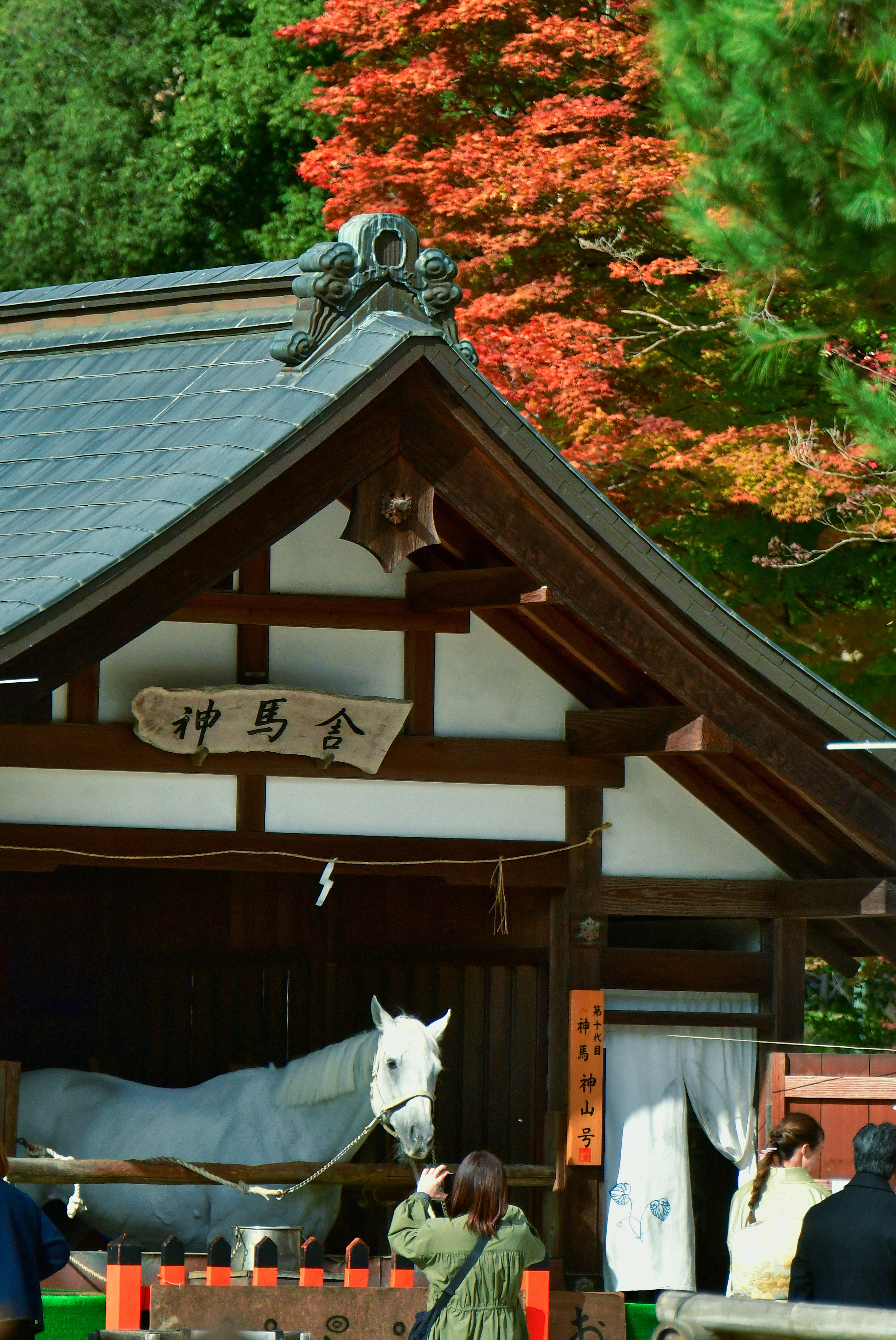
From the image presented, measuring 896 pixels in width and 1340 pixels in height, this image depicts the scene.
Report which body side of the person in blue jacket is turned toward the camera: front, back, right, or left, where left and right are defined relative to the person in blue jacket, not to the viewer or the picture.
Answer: back

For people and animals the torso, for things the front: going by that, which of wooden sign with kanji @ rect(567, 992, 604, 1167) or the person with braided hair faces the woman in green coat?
the wooden sign with kanji

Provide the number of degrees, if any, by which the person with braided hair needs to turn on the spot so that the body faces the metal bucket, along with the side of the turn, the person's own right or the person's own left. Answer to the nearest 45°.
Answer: approximately 90° to the person's own left

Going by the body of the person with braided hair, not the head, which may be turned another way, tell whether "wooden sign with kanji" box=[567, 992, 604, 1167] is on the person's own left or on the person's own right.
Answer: on the person's own left

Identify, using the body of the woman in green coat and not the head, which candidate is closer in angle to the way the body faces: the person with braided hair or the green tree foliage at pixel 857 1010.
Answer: the green tree foliage

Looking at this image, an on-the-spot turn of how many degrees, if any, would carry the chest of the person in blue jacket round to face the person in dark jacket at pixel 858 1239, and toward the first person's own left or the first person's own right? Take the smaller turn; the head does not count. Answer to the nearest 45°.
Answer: approximately 90° to the first person's own right

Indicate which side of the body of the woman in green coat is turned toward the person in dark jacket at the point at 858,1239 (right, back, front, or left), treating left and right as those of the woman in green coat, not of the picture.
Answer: right

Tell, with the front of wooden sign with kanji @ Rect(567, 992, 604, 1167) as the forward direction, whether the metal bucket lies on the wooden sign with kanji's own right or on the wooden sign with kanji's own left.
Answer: on the wooden sign with kanji's own right

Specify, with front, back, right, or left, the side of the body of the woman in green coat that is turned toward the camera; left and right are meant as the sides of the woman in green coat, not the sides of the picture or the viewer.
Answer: back

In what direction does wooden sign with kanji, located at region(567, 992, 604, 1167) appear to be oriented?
toward the camera

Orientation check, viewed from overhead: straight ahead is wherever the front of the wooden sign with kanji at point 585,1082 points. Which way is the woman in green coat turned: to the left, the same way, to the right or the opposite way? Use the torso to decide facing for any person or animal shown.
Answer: the opposite way

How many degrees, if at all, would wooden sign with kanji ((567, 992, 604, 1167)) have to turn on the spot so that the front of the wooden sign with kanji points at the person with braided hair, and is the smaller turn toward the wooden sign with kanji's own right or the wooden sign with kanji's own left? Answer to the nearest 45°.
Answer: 0° — it already faces them
